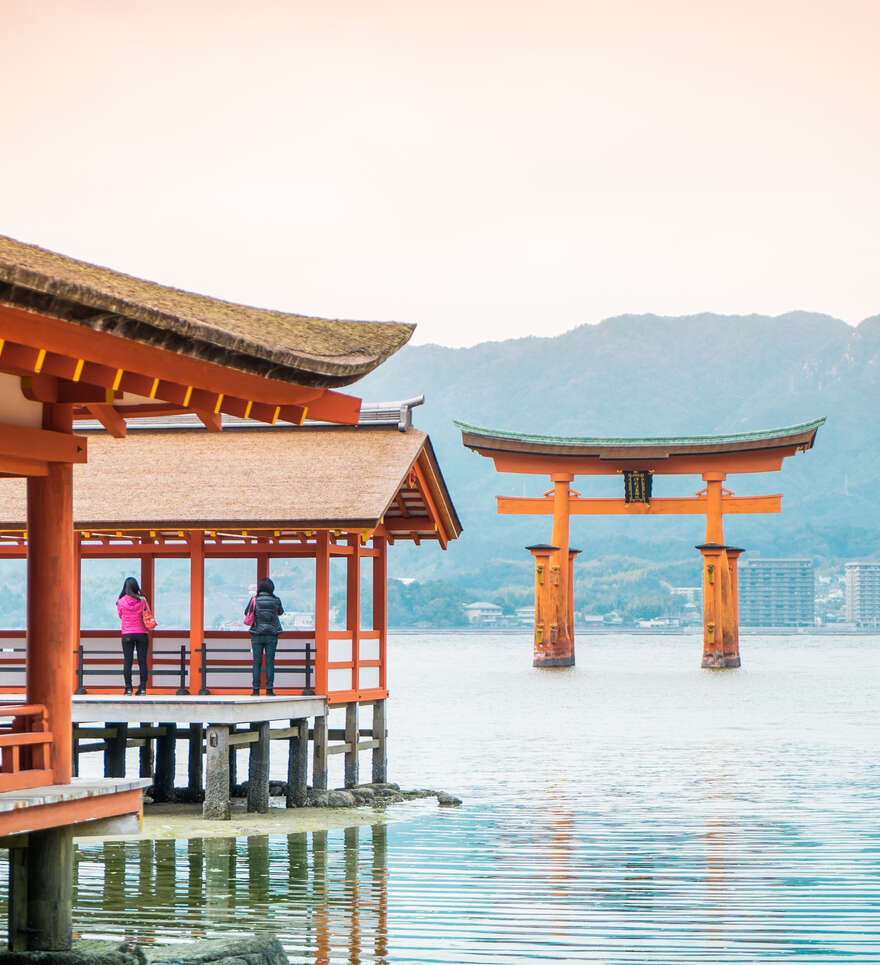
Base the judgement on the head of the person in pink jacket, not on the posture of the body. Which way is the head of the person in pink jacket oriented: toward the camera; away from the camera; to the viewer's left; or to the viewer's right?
away from the camera

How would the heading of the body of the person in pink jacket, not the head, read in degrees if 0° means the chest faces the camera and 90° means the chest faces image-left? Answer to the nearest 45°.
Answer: approximately 180°

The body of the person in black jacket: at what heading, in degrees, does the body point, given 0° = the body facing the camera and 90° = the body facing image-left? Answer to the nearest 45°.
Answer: approximately 180°
